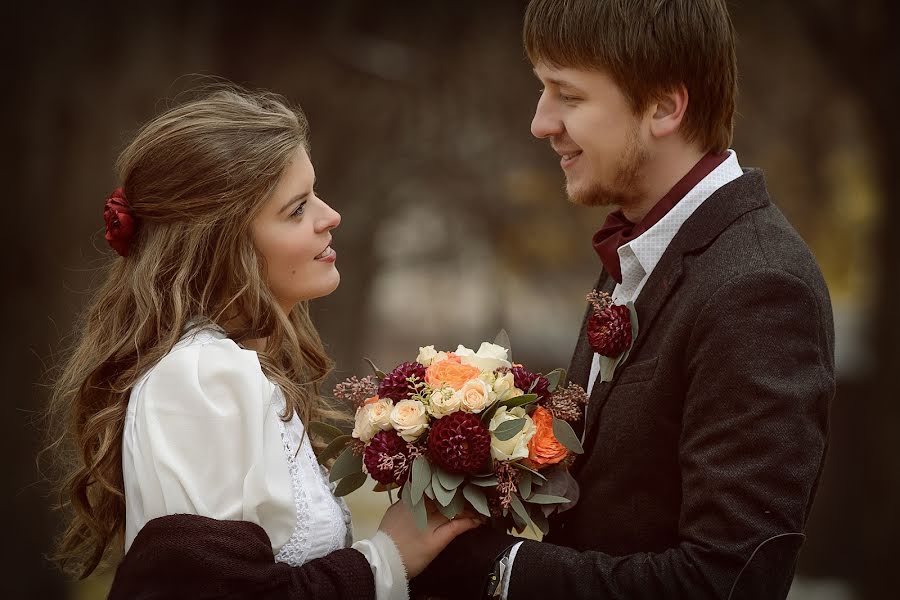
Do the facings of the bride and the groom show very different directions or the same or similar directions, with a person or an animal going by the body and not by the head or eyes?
very different directions

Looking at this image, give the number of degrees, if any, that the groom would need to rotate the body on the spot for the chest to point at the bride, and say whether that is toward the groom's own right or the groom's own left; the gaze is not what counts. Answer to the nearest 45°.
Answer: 0° — they already face them

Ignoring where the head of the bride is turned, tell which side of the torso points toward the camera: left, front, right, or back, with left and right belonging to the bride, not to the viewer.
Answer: right

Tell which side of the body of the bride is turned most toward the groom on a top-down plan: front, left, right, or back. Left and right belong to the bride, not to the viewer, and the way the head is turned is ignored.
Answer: front

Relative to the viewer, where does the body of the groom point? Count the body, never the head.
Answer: to the viewer's left

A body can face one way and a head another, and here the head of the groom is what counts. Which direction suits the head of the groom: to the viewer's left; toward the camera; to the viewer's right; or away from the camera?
to the viewer's left

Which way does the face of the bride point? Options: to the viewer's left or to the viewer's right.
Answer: to the viewer's right

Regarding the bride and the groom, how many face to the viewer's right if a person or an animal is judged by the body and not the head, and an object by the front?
1
